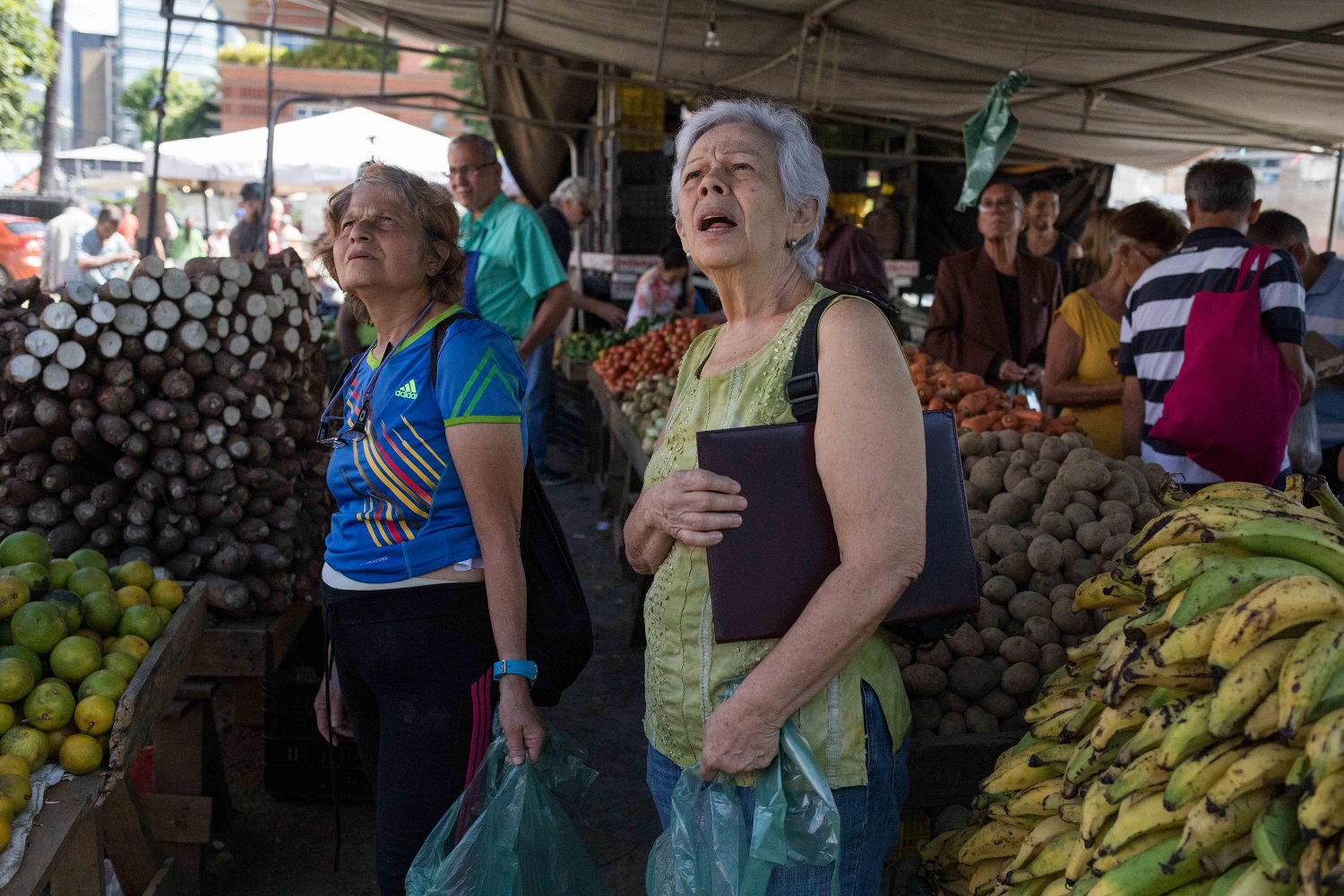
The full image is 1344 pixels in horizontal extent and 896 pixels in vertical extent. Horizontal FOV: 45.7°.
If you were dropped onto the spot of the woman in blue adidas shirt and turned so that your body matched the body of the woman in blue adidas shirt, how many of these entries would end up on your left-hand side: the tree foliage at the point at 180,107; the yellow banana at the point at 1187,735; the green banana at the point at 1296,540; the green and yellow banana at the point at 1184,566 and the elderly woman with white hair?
4

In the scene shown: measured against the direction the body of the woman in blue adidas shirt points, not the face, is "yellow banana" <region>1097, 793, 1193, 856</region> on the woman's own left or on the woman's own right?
on the woman's own left

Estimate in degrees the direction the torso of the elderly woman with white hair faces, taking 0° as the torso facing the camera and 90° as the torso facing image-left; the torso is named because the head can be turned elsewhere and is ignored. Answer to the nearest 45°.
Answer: approximately 45°

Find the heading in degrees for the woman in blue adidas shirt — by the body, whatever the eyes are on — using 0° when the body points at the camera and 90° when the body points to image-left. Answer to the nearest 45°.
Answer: approximately 45°

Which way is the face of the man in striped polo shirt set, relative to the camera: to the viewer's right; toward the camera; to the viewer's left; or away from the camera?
away from the camera

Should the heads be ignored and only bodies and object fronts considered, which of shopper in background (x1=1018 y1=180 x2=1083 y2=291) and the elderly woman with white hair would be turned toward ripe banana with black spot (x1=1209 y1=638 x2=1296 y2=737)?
the shopper in background

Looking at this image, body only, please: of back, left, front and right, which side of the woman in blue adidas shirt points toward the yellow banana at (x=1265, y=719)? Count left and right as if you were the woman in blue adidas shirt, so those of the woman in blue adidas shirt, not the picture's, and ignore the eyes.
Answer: left

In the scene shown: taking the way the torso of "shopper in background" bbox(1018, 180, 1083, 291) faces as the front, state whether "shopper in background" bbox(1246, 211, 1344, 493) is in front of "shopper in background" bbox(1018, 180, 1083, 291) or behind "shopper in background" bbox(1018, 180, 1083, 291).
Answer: in front

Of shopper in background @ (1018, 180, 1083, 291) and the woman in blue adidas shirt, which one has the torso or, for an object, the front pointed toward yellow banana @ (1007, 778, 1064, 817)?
the shopper in background

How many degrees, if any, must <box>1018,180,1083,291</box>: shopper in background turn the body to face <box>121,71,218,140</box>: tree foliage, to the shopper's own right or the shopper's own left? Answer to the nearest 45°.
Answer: approximately 135° to the shopper's own right
